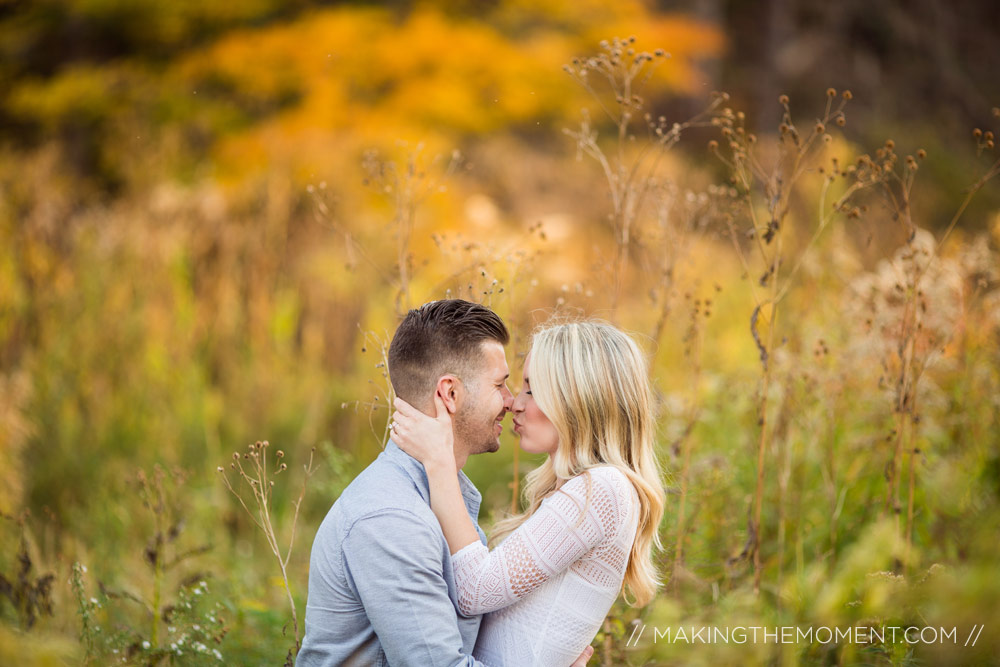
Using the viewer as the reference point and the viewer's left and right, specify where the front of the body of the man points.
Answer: facing to the right of the viewer

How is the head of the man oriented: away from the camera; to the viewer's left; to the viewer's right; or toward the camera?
to the viewer's right

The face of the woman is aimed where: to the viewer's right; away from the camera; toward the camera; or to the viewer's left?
to the viewer's left

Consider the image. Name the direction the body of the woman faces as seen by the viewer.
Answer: to the viewer's left

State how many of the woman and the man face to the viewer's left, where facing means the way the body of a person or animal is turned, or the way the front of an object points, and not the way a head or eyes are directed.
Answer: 1

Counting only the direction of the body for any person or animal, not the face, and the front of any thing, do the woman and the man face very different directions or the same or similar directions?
very different directions
